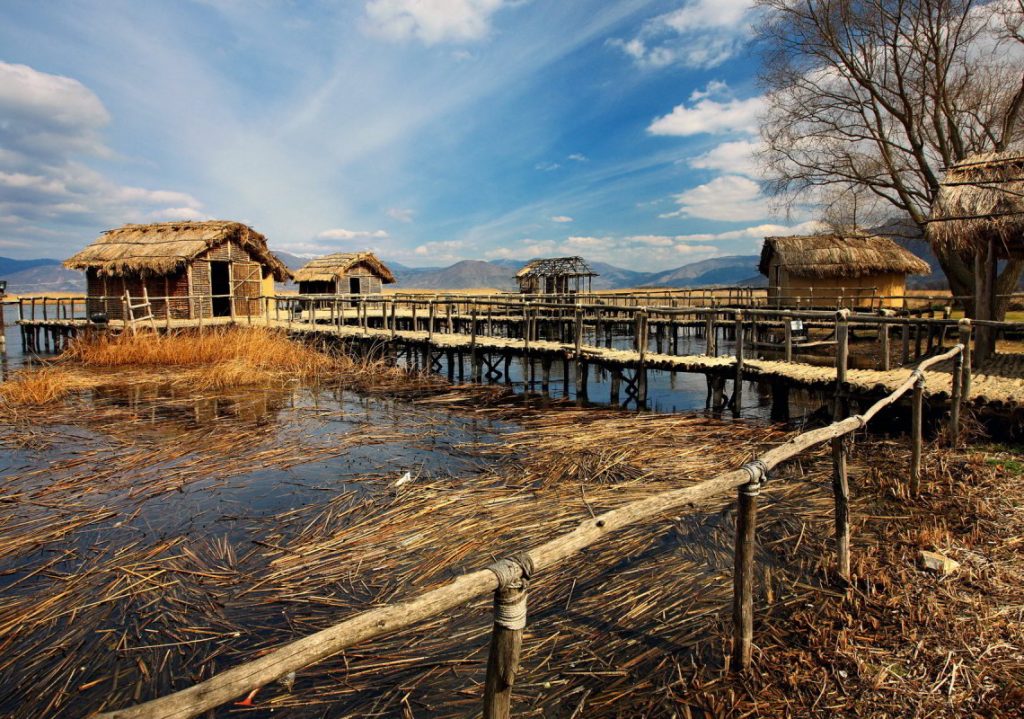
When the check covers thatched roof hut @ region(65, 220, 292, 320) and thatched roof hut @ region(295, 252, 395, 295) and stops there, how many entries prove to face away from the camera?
0

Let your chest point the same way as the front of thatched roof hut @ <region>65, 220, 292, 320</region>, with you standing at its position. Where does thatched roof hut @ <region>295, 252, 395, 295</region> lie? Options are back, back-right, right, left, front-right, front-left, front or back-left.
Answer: left

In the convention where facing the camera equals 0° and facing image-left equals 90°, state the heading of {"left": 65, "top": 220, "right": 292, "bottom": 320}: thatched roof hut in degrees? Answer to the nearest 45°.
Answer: approximately 315°

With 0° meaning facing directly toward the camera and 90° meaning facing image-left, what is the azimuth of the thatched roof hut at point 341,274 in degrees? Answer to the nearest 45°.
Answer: approximately 315°

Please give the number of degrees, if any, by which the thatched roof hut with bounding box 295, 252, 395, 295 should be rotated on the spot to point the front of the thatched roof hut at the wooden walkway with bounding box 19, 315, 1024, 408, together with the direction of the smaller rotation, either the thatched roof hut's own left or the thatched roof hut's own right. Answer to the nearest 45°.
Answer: approximately 45° to the thatched roof hut's own right

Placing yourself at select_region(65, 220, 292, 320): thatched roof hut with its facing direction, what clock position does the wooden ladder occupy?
The wooden ladder is roughly at 2 o'clock from the thatched roof hut.

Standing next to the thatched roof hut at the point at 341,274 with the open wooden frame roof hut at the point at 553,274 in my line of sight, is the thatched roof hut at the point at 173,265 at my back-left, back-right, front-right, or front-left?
back-right
